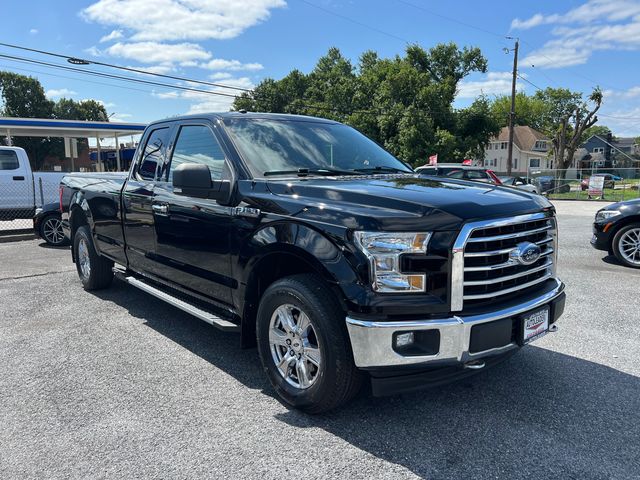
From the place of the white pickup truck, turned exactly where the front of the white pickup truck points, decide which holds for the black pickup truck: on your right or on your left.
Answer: on your left

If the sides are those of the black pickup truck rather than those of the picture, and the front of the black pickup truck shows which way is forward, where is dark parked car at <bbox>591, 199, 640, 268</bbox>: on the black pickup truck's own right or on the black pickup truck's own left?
on the black pickup truck's own left

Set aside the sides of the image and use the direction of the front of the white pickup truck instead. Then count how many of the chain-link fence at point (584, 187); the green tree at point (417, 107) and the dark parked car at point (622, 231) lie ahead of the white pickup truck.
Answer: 0

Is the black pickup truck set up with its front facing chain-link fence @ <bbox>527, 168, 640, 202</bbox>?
no

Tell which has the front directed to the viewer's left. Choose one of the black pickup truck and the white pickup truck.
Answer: the white pickup truck

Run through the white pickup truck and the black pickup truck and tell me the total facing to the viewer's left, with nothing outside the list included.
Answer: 1

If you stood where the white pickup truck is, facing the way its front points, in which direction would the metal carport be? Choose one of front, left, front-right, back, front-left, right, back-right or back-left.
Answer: right

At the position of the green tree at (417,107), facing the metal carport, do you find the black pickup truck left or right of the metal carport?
left

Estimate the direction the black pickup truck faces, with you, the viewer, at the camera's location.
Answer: facing the viewer and to the right of the viewer

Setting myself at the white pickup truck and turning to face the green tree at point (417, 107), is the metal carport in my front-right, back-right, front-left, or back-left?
front-left

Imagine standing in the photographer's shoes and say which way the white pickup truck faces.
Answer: facing to the left of the viewer

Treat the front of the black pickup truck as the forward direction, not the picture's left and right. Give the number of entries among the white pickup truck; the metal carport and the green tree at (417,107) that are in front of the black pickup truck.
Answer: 0

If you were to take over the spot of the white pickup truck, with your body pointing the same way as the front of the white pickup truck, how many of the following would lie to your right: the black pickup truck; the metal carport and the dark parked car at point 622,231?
1

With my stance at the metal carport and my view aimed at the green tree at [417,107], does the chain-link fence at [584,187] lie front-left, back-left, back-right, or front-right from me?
front-right

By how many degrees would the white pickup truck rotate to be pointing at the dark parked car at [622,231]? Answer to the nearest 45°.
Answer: approximately 135° to its left

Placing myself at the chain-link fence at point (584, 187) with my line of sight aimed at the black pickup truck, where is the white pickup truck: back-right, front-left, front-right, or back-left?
front-right

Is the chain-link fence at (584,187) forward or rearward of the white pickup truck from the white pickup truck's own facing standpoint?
rearward

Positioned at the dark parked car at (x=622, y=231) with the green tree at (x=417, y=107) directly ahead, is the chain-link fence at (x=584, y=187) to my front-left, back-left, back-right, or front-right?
front-right

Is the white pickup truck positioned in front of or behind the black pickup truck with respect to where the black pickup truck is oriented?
behind
